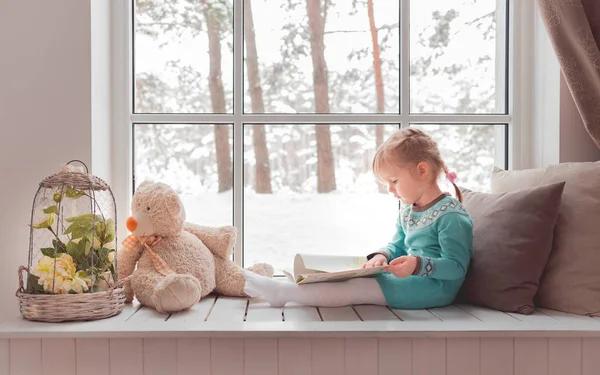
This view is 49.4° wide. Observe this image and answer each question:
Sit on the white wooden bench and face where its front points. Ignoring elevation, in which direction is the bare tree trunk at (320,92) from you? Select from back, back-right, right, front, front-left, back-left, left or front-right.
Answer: back

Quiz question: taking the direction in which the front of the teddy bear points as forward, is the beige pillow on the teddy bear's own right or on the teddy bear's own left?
on the teddy bear's own left

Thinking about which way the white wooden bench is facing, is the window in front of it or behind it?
behind

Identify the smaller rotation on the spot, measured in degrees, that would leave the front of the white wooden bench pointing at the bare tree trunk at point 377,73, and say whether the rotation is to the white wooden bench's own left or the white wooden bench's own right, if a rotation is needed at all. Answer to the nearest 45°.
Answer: approximately 180°

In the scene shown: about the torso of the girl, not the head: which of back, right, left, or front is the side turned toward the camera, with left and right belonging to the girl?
left

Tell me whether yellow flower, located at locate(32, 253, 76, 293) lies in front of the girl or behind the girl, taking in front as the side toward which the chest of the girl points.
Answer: in front

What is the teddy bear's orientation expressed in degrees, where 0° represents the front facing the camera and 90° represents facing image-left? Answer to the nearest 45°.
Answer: approximately 45°
